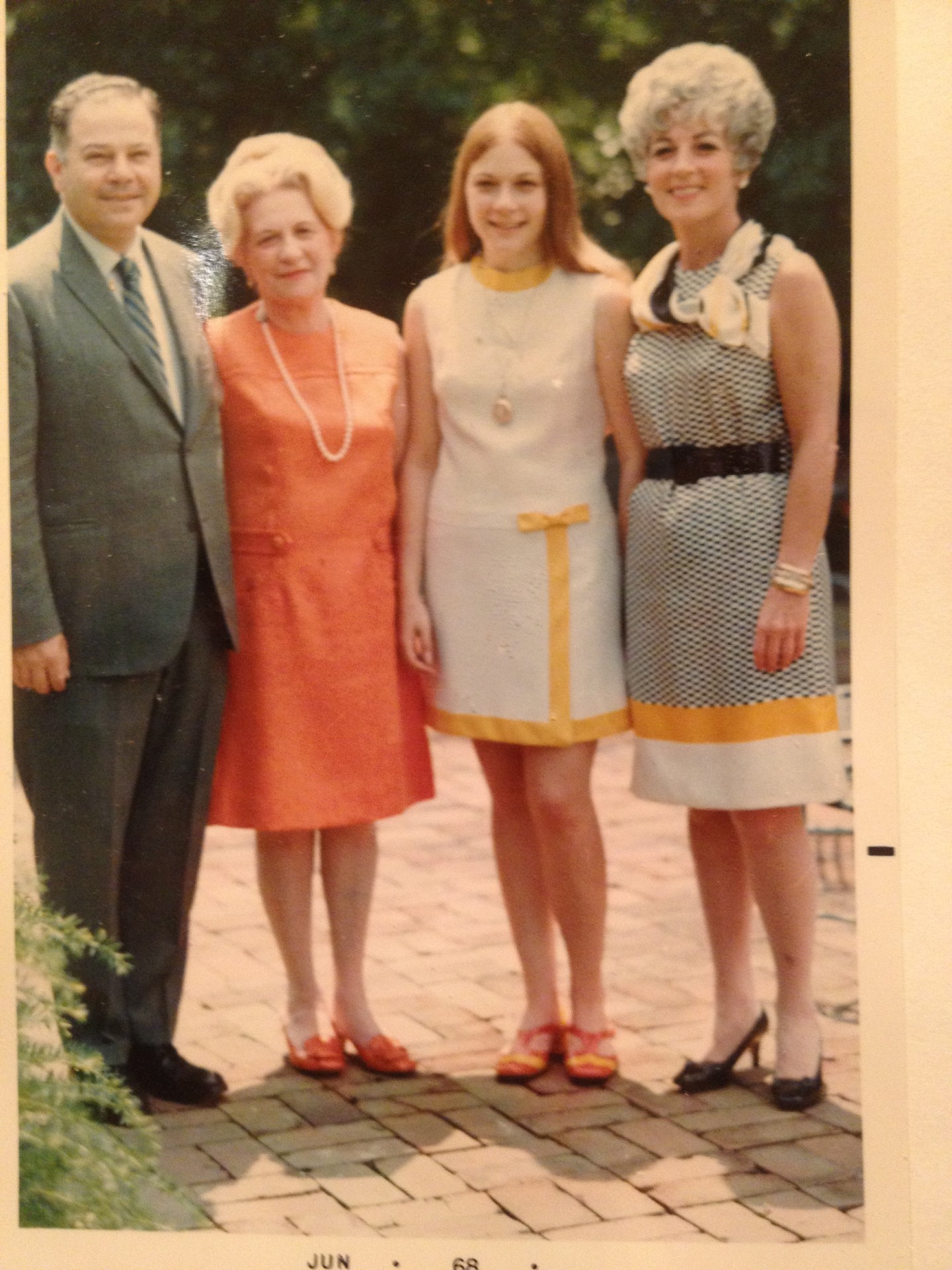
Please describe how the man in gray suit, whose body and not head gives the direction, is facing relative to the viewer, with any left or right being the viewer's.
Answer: facing the viewer and to the right of the viewer

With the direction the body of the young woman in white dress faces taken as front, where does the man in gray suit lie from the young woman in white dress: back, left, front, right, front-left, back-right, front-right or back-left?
right

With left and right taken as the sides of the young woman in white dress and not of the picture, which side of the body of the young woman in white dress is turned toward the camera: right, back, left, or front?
front

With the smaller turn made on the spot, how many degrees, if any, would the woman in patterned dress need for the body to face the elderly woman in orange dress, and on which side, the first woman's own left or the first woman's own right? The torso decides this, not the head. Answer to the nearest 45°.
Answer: approximately 45° to the first woman's own right

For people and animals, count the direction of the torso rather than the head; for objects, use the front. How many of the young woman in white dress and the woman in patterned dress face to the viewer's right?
0

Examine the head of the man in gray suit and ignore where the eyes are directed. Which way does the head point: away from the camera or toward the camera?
toward the camera

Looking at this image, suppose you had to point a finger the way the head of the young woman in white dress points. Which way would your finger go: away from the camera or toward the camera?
toward the camera
